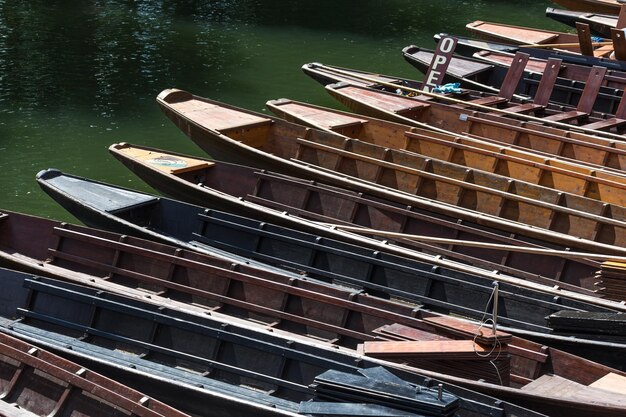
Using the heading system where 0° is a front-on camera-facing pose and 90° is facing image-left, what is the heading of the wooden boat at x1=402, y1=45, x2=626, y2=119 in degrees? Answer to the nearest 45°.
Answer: approximately 135°

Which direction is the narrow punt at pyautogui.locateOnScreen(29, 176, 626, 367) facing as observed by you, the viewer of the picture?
facing away from the viewer and to the left of the viewer

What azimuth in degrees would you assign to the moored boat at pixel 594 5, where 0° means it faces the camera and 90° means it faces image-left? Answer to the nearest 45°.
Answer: approximately 135°

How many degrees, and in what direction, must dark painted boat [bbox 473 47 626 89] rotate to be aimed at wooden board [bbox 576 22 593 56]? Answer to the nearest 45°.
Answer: approximately 90° to its right

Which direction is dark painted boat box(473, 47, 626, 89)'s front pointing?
to the viewer's left

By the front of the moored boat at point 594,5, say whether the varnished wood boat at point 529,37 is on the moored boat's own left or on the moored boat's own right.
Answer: on the moored boat's own left

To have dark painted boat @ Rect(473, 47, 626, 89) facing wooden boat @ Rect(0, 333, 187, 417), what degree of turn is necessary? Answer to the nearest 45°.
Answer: approximately 90° to its left

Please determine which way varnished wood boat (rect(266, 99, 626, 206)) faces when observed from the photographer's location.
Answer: facing away from the viewer and to the left of the viewer
